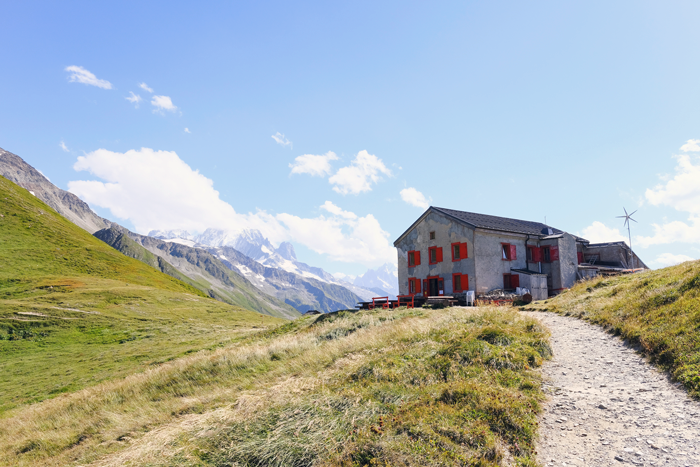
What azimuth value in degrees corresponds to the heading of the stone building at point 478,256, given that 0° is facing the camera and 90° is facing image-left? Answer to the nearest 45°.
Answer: approximately 45°

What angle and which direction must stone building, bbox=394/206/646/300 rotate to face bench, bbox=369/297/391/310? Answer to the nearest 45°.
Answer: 0° — it already faces it
